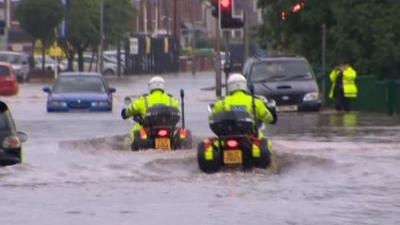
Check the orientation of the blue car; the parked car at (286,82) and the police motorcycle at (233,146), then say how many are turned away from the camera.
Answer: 1

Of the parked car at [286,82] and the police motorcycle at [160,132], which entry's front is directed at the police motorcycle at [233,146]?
the parked car

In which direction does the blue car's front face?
toward the camera

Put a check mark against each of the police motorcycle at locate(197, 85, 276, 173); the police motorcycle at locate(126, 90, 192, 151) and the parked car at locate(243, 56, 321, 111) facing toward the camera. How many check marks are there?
1

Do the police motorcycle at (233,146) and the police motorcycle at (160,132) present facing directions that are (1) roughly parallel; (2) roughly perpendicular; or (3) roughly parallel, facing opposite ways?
roughly parallel

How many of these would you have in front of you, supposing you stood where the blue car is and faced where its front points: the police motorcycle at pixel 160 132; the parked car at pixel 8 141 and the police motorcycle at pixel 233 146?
3

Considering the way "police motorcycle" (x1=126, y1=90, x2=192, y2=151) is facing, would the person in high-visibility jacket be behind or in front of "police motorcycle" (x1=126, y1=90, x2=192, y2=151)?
in front

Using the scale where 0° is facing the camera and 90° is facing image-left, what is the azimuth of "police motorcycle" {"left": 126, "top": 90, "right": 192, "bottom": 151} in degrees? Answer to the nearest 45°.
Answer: approximately 180°

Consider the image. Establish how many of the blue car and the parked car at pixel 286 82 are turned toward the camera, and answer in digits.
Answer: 2

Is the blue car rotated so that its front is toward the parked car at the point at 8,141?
yes

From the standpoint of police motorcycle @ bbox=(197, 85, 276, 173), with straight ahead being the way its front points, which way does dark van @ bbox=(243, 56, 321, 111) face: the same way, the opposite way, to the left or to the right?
the opposite way

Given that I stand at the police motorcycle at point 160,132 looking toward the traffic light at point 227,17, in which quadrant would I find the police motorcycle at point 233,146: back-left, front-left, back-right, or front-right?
back-right

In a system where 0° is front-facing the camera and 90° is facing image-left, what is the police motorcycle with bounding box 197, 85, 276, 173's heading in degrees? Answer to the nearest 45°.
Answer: approximately 180°

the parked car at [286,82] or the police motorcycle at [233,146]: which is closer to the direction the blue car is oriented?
the police motorcycle

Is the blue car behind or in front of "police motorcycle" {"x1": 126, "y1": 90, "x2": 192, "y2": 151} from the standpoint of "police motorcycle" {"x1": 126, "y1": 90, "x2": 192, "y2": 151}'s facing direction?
in front

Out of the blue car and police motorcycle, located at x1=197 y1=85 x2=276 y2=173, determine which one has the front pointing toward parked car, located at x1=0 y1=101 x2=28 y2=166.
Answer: the blue car

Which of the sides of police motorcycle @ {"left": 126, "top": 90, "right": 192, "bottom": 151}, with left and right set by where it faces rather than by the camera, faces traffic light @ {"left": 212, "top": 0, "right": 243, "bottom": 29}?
front
